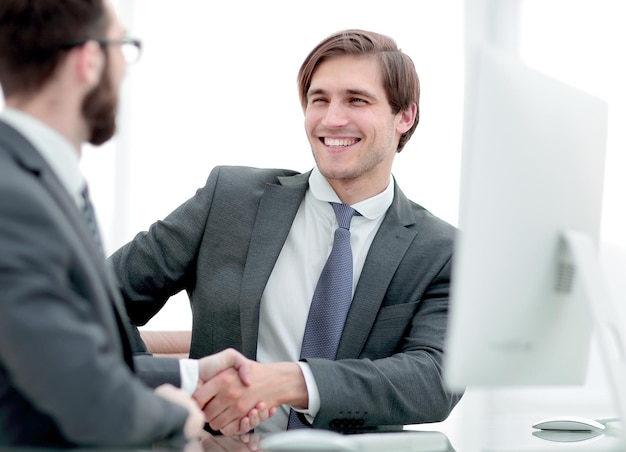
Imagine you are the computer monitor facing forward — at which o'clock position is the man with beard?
The man with beard is roughly at 10 o'clock from the computer monitor.

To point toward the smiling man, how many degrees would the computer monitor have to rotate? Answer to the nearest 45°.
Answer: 0° — it already faces them

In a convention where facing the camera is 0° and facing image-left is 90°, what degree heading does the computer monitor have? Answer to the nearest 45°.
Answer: approximately 135°

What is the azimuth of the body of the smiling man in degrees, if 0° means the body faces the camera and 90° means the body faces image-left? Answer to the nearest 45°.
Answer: approximately 45°

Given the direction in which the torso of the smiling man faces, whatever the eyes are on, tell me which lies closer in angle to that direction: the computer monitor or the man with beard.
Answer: the man with beard

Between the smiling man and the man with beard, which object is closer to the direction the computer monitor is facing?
the smiling man

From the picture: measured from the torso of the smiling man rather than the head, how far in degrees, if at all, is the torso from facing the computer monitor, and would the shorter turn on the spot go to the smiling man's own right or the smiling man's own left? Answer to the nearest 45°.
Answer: approximately 45° to the smiling man's own left
